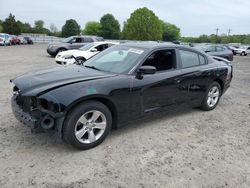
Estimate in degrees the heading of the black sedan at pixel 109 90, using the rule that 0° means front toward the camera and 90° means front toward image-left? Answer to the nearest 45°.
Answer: approximately 45°

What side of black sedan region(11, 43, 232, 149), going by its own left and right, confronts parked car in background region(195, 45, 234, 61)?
back

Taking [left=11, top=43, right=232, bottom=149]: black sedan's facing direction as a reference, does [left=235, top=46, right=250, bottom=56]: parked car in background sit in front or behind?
behind

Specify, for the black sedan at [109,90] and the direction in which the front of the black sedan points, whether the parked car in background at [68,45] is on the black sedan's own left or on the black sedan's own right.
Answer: on the black sedan's own right

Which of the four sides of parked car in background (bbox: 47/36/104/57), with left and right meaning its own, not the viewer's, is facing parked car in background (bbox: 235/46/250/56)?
back
